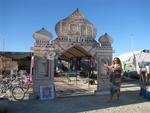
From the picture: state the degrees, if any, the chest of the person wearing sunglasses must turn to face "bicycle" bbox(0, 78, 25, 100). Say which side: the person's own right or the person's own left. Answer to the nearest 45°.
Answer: approximately 45° to the person's own right

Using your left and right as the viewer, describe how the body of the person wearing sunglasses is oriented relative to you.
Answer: facing the viewer and to the left of the viewer

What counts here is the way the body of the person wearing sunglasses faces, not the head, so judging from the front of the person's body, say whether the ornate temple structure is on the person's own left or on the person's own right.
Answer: on the person's own right
